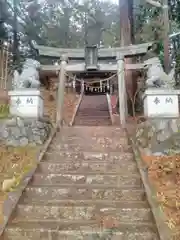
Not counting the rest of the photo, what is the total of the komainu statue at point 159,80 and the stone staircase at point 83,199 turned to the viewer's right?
0

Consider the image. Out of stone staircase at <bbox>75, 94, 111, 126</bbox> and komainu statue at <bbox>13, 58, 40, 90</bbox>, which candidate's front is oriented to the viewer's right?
the komainu statue

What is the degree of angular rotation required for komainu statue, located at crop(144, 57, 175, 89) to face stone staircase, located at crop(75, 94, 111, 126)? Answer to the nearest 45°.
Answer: approximately 45° to its right

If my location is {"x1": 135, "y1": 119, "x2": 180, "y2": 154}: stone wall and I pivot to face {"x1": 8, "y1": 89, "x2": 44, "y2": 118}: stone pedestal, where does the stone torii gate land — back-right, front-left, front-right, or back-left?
front-right

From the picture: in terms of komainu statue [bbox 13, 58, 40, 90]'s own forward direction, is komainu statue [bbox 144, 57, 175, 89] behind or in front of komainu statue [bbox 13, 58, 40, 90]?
in front

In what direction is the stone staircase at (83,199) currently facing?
toward the camera

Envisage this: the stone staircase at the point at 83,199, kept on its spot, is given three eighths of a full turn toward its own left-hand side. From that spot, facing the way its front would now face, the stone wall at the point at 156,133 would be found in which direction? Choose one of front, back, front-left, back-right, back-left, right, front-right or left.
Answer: front

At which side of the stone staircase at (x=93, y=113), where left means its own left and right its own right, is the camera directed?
front

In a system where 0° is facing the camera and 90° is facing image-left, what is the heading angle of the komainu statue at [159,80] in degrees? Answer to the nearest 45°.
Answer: approximately 90°

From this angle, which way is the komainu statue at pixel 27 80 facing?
to the viewer's right

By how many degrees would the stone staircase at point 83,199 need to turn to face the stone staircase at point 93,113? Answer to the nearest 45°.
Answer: approximately 180°

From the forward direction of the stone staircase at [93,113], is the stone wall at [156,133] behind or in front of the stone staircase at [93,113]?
in front

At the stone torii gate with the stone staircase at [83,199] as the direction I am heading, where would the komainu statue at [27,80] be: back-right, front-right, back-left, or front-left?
front-right

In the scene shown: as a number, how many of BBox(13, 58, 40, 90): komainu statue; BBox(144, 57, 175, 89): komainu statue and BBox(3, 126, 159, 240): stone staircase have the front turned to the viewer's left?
1

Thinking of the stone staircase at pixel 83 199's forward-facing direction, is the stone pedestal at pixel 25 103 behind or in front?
behind
